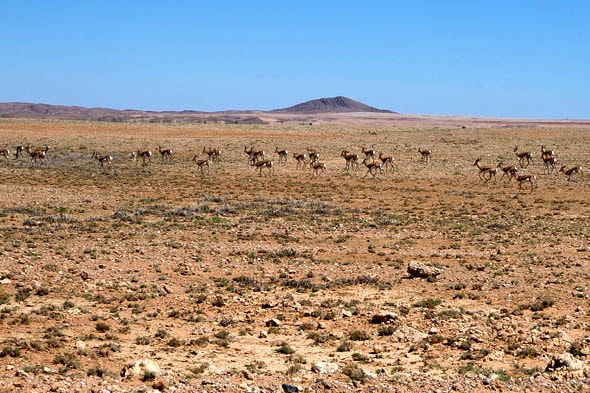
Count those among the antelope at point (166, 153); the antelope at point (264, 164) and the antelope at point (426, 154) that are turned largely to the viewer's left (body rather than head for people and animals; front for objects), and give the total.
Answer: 3

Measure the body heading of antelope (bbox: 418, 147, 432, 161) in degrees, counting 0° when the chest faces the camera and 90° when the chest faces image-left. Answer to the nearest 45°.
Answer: approximately 90°

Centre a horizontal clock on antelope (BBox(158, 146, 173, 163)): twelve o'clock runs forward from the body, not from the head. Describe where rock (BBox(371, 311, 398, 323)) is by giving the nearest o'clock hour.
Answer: The rock is roughly at 9 o'clock from the antelope.

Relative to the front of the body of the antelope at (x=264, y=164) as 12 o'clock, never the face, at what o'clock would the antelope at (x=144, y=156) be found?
the antelope at (x=144, y=156) is roughly at 1 o'clock from the antelope at (x=264, y=164).

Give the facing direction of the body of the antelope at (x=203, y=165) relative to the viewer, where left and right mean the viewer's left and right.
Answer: facing to the left of the viewer

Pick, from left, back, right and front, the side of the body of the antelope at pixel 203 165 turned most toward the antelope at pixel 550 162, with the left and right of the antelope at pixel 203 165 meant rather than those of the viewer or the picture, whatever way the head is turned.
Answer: back

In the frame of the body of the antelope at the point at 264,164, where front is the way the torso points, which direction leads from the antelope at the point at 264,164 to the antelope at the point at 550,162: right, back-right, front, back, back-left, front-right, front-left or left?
back

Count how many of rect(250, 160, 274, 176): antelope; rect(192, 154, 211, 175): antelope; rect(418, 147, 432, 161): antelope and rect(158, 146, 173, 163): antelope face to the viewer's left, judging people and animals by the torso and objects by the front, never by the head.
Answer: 4

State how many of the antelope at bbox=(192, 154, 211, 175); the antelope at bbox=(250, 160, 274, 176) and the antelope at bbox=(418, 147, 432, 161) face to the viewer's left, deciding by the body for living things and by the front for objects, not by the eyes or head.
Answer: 3

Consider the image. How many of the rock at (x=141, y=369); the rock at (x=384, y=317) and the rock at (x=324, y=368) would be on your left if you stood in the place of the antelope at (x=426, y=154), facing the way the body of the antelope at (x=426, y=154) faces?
3

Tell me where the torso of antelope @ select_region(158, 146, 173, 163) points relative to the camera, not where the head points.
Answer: to the viewer's left

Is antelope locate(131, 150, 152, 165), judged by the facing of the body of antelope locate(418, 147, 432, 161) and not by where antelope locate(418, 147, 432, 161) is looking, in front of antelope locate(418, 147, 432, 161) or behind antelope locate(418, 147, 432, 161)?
in front

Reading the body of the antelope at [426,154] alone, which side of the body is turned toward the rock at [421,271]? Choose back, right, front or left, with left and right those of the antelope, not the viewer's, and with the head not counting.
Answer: left

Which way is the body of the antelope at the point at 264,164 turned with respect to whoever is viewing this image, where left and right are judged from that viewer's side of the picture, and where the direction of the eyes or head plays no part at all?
facing to the left of the viewer
